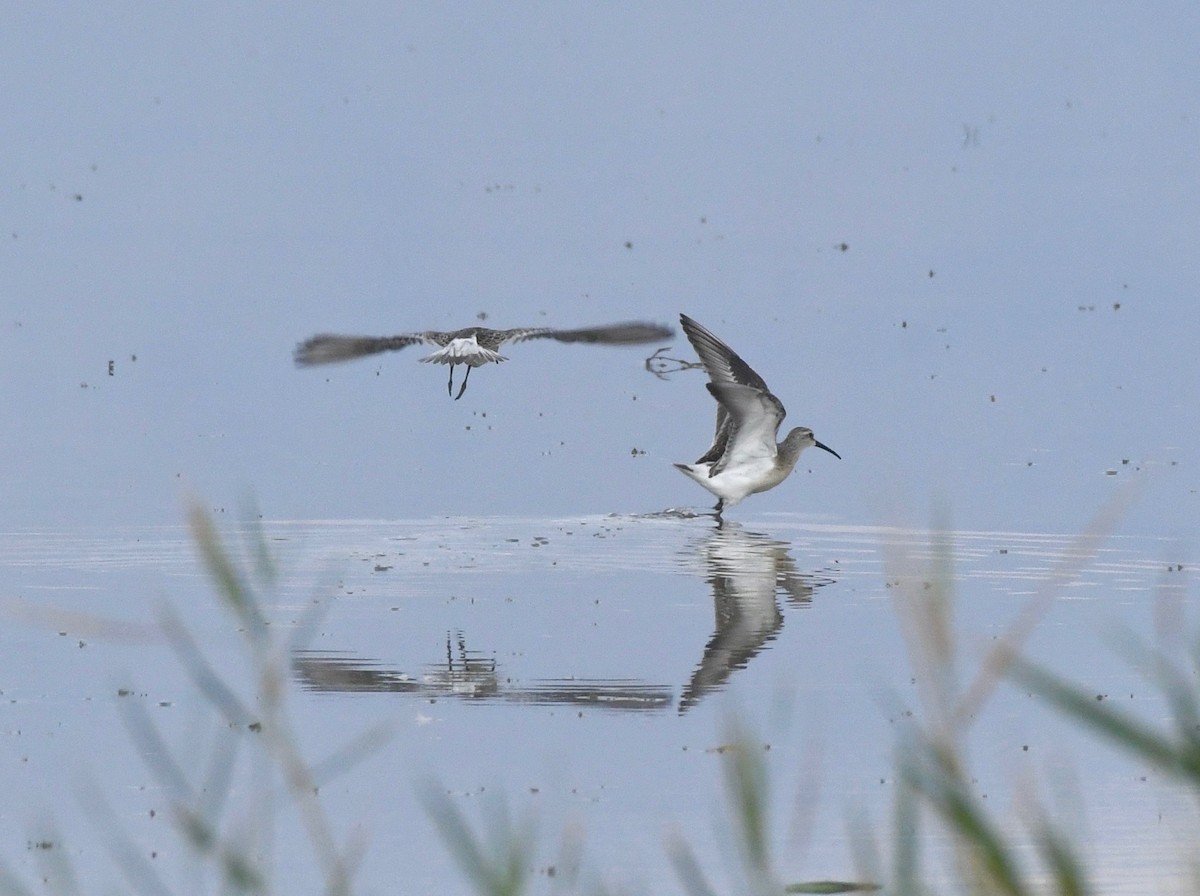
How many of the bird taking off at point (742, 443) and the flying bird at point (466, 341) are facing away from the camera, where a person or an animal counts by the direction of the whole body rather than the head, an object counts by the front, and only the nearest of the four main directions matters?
1

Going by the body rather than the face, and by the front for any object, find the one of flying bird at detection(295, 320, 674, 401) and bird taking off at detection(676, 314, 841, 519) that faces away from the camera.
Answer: the flying bird

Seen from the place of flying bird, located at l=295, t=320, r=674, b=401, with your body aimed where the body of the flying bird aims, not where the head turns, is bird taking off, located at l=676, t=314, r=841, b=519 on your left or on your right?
on your right

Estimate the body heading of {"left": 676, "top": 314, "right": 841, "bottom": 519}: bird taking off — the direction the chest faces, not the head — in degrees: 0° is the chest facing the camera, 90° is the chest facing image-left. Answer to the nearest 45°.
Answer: approximately 270°

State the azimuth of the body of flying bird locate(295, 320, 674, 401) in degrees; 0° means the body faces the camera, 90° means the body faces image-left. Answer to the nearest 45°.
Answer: approximately 180°

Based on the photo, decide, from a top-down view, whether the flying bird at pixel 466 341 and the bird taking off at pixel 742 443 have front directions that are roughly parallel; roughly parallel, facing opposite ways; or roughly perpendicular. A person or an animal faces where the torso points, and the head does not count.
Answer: roughly perpendicular
